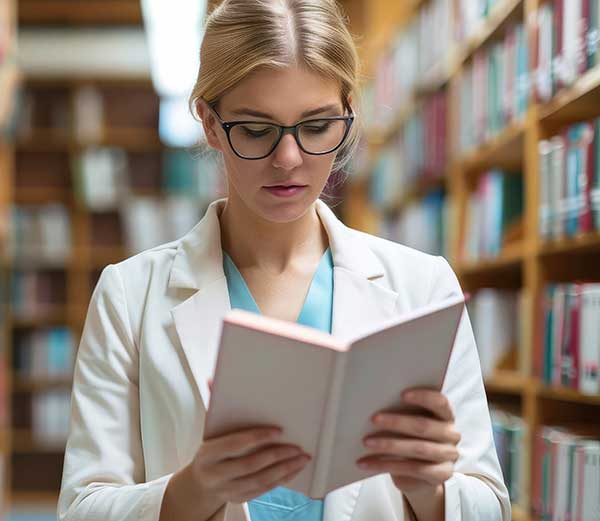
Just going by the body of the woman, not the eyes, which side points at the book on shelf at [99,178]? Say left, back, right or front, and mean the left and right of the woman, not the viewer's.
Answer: back

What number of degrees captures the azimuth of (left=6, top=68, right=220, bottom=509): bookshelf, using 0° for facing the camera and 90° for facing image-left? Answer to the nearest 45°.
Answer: approximately 0°

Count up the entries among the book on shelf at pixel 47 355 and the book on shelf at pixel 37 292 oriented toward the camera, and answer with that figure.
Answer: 2

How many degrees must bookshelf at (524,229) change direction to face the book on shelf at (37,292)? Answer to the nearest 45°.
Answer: approximately 90° to its right

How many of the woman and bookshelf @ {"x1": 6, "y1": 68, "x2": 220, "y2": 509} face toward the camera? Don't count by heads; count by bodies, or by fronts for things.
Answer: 2
